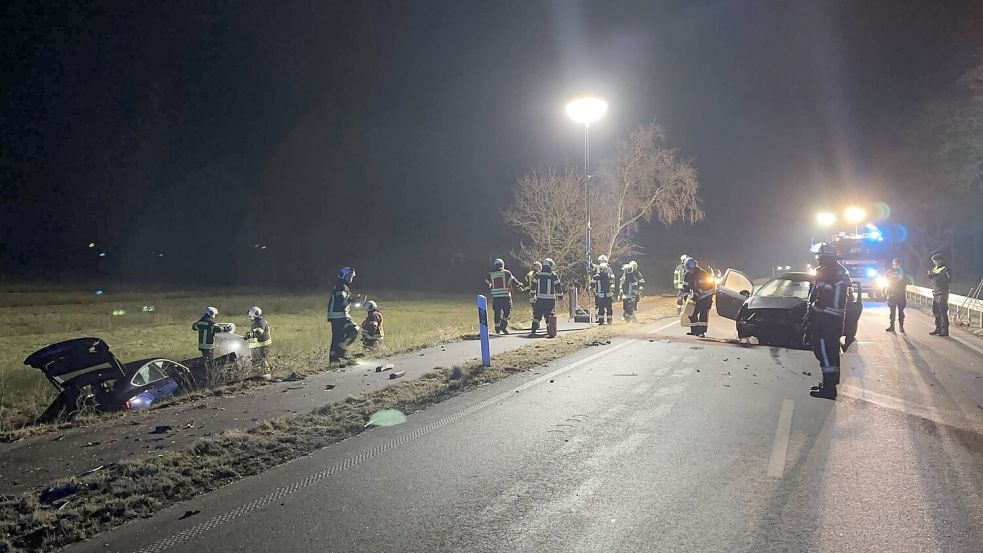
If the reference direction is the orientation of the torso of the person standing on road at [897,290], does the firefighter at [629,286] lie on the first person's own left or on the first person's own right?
on the first person's own right

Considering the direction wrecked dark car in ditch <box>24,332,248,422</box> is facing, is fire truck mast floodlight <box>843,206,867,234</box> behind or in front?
in front

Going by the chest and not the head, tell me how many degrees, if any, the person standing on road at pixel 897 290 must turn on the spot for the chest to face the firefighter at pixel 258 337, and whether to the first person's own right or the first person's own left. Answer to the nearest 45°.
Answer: approximately 45° to the first person's own right

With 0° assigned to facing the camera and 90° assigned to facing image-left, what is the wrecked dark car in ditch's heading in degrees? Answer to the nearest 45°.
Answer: approximately 225°
